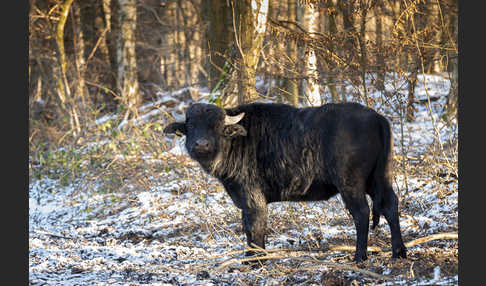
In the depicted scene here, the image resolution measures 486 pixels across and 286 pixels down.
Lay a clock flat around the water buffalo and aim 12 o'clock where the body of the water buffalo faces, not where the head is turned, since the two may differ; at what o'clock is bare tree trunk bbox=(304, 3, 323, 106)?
The bare tree trunk is roughly at 3 o'clock from the water buffalo.

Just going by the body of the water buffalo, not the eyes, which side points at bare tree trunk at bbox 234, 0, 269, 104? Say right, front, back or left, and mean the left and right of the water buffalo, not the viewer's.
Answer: right

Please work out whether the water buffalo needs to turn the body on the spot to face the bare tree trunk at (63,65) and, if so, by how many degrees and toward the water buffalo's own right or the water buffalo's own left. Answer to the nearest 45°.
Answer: approximately 45° to the water buffalo's own right

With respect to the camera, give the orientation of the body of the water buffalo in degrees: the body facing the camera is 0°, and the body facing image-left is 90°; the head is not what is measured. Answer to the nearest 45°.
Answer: approximately 90°

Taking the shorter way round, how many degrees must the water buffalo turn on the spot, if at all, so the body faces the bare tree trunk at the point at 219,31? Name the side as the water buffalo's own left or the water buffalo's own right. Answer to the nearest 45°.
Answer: approximately 90° to the water buffalo's own right

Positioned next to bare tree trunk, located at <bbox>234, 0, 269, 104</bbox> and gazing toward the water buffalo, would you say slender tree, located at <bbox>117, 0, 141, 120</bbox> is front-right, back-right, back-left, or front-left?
back-right
